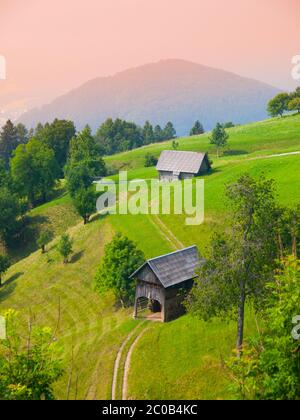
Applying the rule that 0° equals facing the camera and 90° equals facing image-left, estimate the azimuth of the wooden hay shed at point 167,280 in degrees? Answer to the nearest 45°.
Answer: approximately 45°
